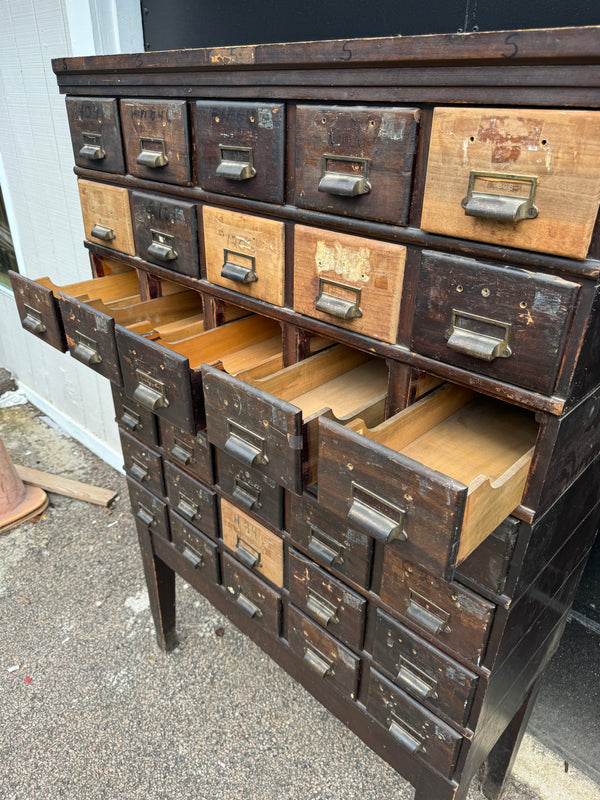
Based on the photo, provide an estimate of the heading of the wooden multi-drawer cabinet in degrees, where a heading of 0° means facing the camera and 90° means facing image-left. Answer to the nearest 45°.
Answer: approximately 45°
